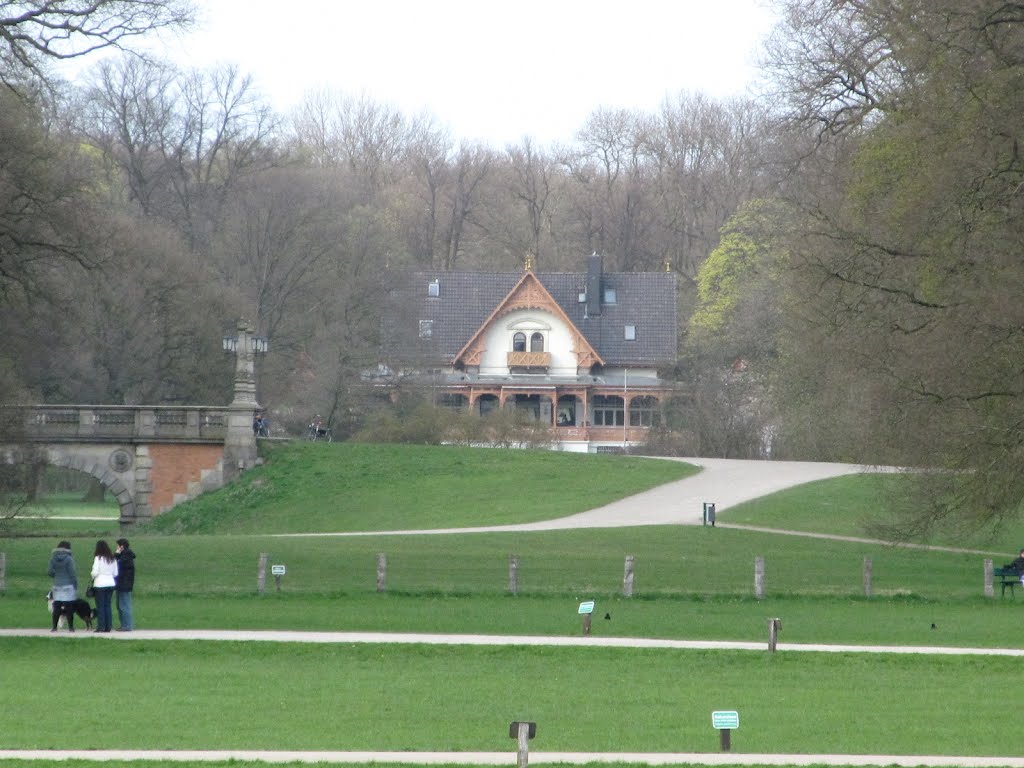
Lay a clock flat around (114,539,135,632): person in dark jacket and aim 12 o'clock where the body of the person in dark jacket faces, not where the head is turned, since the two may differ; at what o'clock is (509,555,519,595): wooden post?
The wooden post is roughly at 5 o'clock from the person in dark jacket.

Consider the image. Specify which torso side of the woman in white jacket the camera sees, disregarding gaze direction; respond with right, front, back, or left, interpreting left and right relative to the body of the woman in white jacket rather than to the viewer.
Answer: back

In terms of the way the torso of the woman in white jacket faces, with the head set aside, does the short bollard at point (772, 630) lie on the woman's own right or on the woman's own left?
on the woman's own right

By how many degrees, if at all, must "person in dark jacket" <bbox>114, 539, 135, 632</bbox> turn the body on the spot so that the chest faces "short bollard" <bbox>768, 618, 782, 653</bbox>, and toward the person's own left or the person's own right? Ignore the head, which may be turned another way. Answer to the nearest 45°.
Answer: approximately 135° to the person's own left

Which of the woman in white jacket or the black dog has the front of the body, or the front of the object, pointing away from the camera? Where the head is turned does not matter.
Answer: the woman in white jacket

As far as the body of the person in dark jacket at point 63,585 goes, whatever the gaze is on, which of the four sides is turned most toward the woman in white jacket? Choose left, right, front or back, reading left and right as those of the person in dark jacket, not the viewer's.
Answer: right

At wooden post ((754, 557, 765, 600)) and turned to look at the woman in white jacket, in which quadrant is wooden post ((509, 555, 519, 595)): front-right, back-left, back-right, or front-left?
front-right

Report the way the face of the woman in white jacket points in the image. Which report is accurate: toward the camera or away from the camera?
away from the camera

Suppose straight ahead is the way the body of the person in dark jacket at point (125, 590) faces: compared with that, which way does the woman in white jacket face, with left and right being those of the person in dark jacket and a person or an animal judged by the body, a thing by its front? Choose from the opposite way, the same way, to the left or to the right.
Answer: to the right

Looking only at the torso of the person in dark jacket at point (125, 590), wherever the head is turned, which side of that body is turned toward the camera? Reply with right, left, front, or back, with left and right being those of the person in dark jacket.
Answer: left

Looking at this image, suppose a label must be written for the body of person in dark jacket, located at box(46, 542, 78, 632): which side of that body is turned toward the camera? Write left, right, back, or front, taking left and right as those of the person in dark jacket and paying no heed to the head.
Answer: back

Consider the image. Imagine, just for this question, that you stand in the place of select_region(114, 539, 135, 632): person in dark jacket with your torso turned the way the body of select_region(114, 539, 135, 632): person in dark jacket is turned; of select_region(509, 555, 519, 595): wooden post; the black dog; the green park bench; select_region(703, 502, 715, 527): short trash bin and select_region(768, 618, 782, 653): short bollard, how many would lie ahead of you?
1

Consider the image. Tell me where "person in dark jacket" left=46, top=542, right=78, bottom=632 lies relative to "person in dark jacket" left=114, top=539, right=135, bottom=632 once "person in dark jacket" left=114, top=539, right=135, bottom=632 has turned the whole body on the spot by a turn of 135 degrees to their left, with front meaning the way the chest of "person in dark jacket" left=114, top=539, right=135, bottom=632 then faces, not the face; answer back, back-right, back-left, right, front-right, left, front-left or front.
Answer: back-right
